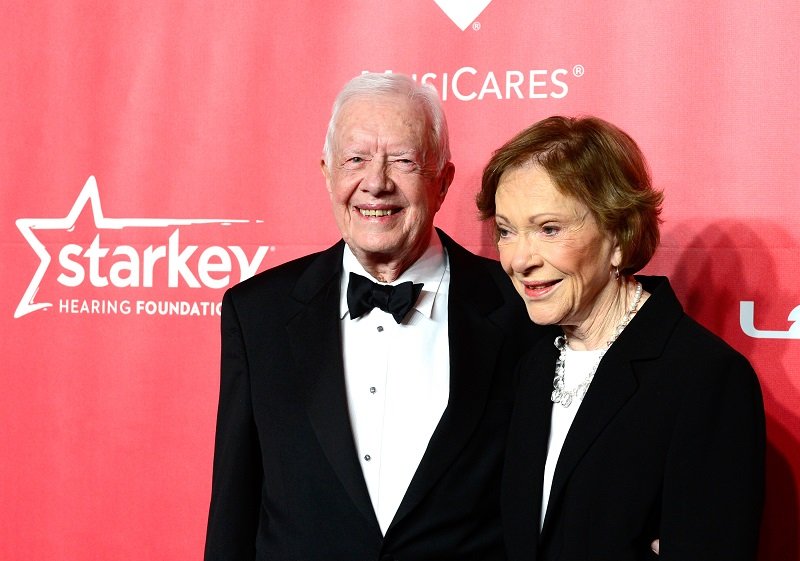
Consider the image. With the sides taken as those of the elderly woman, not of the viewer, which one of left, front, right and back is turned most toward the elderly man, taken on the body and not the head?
right

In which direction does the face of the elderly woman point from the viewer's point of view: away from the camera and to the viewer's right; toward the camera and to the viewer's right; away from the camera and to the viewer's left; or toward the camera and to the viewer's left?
toward the camera and to the viewer's left

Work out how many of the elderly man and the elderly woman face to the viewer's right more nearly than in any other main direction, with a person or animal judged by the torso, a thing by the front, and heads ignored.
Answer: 0

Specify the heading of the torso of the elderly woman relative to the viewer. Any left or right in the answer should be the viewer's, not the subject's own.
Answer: facing the viewer and to the left of the viewer

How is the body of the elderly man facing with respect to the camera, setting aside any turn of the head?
toward the camera
